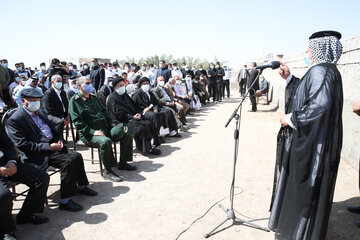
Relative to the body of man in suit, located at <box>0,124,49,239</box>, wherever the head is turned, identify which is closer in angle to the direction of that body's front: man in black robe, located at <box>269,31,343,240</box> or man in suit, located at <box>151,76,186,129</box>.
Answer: the man in black robe

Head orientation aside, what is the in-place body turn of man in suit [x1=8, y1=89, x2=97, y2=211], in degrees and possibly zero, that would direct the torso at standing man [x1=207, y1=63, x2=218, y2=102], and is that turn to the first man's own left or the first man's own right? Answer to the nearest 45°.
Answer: approximately 90° to the first man's own left

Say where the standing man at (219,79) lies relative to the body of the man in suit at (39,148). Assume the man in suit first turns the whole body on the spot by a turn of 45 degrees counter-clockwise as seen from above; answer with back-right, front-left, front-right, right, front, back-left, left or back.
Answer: front-left

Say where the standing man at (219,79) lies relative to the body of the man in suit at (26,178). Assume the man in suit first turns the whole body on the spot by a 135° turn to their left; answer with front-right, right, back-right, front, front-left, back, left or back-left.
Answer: front-right

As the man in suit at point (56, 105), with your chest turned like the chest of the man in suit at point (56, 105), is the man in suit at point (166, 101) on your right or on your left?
on your left

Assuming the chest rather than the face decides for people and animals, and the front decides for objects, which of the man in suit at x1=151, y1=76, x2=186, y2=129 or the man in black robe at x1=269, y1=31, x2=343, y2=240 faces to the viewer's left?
the man in black robe

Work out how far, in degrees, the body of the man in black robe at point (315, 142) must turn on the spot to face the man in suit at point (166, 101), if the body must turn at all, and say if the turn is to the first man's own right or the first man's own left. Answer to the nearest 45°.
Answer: approximately 45° to the first man's own right

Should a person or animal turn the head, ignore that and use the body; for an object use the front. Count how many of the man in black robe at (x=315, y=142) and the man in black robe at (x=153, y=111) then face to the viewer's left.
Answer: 1

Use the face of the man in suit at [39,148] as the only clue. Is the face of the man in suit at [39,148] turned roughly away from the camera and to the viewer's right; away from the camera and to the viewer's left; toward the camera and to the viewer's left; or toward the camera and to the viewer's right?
toward the camera and to the viewer's right

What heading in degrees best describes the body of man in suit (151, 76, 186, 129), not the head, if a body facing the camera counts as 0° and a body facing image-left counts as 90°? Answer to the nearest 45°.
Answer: approximately 315°

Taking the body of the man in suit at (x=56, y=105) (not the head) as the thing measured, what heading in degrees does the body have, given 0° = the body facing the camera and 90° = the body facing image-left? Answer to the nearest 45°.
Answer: approximately 315°

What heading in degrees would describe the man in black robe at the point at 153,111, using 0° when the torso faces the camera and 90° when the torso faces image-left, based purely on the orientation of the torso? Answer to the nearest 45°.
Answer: approximately 315°

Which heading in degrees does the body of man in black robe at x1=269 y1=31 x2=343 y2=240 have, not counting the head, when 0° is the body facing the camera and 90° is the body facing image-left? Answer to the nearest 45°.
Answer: approximately 90°
